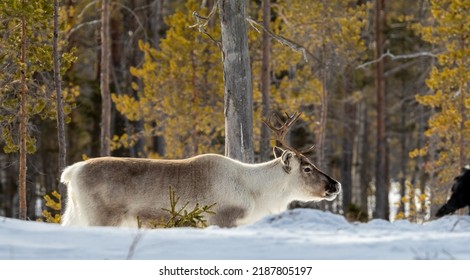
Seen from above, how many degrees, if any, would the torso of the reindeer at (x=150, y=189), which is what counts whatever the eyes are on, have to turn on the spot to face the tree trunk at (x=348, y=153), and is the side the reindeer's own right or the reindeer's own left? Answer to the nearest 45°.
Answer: approximately 90° to the reindeer's own left

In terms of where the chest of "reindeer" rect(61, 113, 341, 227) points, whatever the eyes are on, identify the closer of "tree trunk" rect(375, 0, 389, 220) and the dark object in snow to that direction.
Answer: the dark object in snow

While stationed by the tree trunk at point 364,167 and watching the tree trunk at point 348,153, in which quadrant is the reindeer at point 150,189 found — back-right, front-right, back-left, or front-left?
front-left

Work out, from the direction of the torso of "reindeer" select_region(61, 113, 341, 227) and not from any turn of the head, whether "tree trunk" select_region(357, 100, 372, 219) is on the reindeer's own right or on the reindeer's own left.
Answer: on the reindeer's own left

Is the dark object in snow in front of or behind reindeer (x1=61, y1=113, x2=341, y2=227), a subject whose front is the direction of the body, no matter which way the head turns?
in front

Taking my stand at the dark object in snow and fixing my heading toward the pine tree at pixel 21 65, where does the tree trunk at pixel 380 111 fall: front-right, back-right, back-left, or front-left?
front-right

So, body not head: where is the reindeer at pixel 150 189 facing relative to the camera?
to the viewer's right

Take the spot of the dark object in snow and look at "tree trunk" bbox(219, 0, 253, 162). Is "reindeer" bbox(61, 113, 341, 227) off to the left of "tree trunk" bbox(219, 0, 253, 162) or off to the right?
left

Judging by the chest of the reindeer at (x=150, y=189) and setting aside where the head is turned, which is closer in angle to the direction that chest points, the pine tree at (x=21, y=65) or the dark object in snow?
the dark object in snow

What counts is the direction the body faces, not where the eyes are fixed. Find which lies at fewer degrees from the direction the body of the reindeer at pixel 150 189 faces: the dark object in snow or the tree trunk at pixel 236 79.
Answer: the dark object in snow

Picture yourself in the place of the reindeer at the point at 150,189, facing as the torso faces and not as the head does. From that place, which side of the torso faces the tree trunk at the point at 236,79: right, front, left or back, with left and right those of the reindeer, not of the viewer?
left

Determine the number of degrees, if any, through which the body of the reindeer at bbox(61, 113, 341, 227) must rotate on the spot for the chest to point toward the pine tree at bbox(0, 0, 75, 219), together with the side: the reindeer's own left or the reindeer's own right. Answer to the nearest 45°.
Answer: approximately 135° to the reindeer's own left
